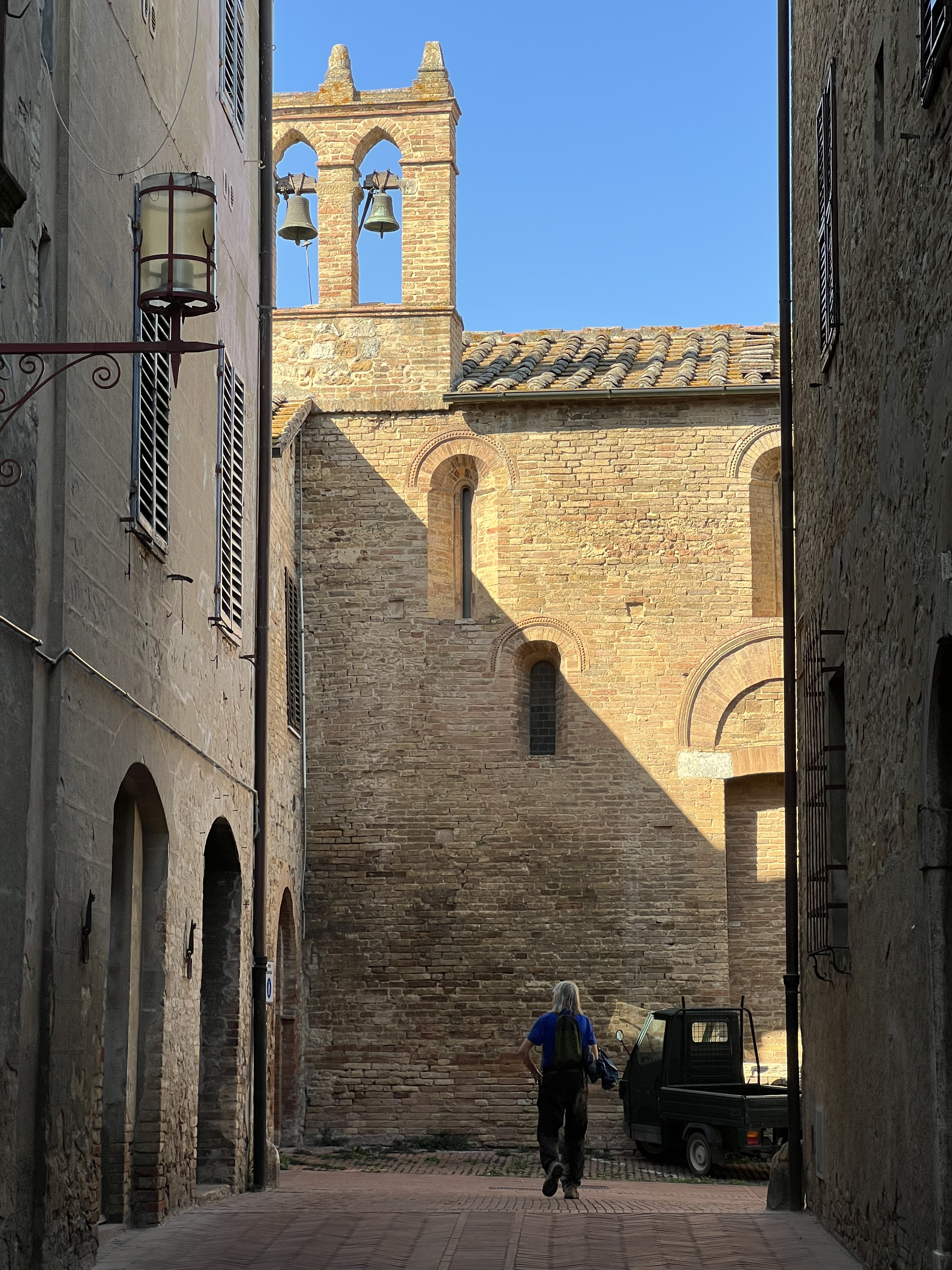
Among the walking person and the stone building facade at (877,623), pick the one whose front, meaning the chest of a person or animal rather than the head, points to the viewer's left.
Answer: the stone building facade

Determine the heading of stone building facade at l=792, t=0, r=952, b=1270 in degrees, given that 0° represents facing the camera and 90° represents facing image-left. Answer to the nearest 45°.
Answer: approximately 90°

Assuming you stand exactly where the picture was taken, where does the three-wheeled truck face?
facing away from the viewer and to the left of the viewer

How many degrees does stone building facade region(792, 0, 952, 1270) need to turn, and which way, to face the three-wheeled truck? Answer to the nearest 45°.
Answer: approximately 90° to its right

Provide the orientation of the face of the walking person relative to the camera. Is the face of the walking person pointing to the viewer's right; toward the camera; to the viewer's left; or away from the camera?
away from the camera

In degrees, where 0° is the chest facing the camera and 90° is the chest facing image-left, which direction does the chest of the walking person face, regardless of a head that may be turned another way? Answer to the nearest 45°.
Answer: approximately 180°

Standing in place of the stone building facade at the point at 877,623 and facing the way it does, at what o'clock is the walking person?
The walking person is roughly at 2 o'clock from the stone building facade.

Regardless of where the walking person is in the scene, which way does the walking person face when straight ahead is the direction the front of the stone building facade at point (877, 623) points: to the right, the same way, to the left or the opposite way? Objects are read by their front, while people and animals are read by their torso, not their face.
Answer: to the right

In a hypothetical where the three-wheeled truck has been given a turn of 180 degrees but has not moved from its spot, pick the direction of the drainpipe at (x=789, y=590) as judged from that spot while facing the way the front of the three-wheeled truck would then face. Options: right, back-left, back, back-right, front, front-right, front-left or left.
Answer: front-right

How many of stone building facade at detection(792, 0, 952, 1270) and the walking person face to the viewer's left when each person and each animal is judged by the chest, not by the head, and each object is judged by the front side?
1
